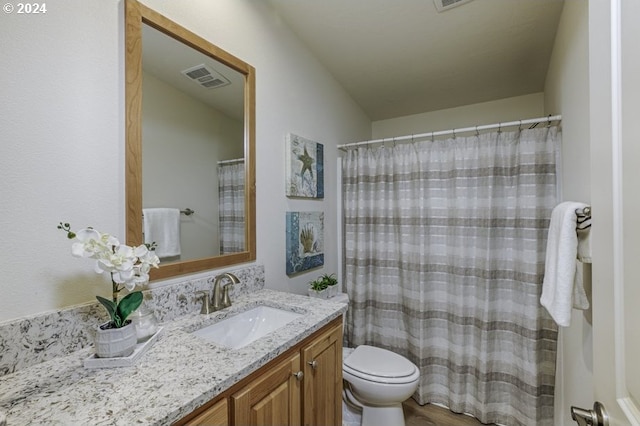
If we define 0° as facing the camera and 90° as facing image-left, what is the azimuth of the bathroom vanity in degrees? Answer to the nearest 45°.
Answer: approximately 315°

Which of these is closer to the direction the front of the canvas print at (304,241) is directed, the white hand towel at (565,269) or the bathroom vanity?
the white hand towel

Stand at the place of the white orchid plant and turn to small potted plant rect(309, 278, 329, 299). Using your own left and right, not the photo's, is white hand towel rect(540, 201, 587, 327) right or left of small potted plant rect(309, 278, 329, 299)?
right

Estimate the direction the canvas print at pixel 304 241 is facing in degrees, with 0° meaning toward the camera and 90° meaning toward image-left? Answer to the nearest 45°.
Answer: approximately 315°

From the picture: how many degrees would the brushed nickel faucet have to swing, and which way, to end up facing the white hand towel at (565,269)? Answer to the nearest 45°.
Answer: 0° — it already faces it

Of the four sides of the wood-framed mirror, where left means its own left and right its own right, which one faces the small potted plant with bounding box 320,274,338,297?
left

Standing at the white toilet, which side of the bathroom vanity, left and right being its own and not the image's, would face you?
left

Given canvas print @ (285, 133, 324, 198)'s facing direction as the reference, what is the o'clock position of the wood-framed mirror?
The wood-framed mirror is roughly at 3 o'clock from the canvas print.

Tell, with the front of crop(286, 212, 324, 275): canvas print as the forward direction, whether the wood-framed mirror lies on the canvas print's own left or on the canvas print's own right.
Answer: on the canvas print's own right
